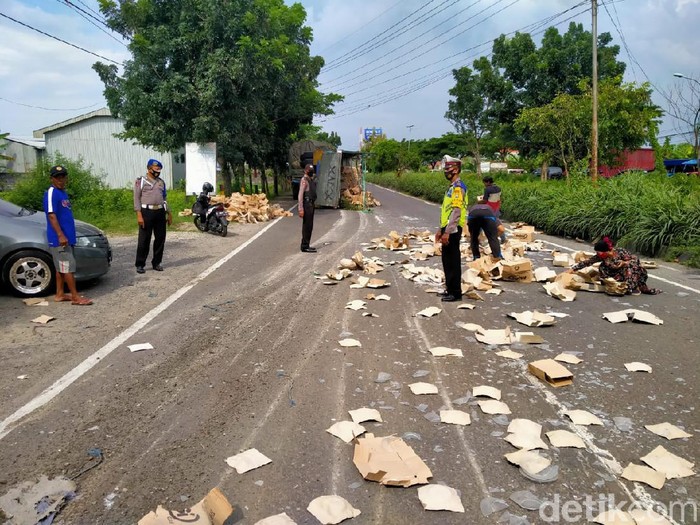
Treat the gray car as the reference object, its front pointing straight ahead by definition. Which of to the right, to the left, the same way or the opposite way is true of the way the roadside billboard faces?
to the right

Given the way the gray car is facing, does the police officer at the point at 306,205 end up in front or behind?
in front

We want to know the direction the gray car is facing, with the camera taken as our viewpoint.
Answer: facing to the right of the viewer

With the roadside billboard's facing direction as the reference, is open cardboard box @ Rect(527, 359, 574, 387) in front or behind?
in front

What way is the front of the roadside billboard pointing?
toward the camera

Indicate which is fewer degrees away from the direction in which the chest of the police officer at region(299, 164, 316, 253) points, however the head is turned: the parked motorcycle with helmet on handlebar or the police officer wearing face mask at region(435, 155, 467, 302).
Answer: the police officer wearing face mask

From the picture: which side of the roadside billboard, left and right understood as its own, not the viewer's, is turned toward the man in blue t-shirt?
front

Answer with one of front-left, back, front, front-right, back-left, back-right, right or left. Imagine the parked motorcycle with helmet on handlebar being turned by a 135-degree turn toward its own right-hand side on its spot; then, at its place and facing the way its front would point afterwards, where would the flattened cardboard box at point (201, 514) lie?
right

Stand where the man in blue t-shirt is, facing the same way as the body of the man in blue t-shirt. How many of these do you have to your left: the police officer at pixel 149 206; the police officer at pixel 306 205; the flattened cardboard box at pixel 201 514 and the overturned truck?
3
